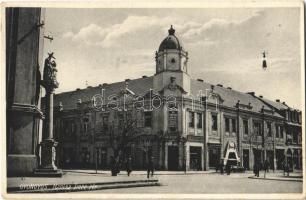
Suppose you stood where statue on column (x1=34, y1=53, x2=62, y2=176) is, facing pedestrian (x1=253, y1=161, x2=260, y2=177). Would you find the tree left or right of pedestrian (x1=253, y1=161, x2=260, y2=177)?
left
